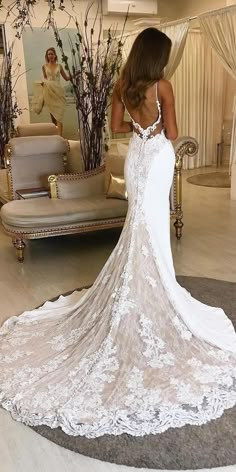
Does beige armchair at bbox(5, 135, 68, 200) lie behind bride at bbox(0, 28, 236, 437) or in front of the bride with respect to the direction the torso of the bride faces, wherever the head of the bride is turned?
in front

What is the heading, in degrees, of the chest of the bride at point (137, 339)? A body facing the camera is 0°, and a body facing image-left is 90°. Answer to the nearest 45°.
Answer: approximately 180°

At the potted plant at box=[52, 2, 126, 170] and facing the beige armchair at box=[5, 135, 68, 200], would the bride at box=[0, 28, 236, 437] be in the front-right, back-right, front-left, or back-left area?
back-left

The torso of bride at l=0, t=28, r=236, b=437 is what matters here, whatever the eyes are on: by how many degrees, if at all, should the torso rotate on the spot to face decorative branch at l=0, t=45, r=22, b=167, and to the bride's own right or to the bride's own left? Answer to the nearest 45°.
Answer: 0° — they already face it

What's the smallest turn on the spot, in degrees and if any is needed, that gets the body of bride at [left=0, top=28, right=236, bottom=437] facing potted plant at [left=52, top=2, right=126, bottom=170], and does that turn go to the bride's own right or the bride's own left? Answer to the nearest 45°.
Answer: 0° — they already face it

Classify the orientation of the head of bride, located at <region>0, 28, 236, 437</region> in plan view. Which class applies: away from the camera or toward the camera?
away from the camera
